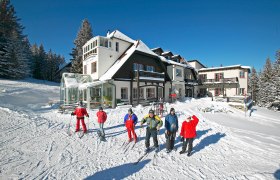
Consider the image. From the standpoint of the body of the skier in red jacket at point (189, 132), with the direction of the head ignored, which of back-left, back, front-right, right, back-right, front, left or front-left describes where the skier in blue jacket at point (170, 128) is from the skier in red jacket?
front-right

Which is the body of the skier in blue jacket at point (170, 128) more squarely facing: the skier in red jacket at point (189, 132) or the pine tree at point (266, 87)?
the skier in red jacket

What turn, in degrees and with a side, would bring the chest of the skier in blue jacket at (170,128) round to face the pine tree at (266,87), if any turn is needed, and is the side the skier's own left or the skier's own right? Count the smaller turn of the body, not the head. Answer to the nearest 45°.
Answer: approximately 135° to the skier's own left

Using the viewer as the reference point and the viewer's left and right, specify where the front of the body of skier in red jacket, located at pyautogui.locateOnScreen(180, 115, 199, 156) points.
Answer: facing the viewer and to the left of the viewer

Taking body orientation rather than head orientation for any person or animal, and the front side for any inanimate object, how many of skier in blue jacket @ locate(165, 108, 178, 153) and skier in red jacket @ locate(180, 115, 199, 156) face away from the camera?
0

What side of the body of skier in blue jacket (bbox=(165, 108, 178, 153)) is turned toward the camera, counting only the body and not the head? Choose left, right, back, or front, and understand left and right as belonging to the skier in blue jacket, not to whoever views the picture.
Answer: front

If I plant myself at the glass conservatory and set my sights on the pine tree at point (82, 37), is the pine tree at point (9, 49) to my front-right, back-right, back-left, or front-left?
front-left

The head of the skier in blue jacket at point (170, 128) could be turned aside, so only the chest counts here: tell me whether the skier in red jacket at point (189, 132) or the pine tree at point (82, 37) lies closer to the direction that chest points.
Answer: the skier in red jacket

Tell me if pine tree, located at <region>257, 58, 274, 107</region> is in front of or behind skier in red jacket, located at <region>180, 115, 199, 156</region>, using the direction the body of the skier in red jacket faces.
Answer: behind

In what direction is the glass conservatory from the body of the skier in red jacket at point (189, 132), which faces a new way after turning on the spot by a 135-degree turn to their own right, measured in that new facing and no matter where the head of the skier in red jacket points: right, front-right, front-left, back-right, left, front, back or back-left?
front-left

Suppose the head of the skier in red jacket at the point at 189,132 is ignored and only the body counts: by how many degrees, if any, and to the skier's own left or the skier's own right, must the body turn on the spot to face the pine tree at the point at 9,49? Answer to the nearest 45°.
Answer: approximately 90° to the skier's own right

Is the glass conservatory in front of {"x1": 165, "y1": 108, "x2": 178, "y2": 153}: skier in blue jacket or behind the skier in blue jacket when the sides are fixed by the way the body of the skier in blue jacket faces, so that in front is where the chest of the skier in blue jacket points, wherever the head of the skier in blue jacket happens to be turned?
behind
